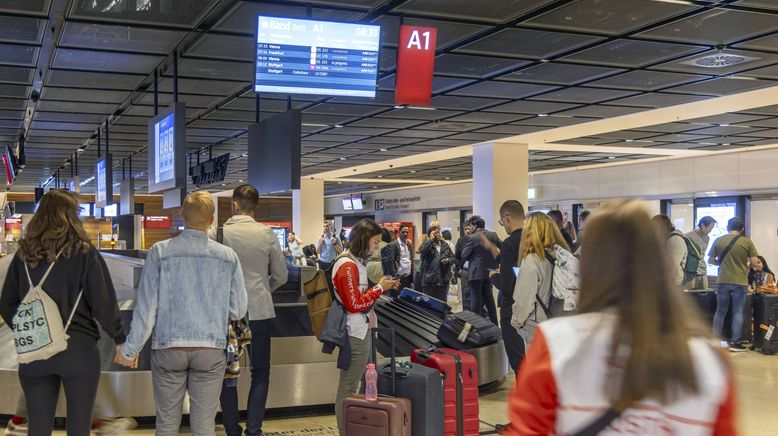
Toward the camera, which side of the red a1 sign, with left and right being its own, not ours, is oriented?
front

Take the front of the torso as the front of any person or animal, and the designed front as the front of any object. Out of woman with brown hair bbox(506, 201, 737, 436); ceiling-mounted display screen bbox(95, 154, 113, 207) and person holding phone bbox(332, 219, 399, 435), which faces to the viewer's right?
the person holding phone

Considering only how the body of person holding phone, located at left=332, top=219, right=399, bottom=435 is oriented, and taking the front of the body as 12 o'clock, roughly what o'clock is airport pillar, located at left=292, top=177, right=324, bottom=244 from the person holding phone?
The airport pillar is roughly at 9 o'clock from the person holding phone.

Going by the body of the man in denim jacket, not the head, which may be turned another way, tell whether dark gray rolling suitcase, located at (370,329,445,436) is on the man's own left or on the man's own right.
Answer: on the man's own right

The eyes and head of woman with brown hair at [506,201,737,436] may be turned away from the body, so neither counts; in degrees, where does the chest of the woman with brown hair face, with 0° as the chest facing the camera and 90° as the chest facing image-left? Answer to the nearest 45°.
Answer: approximately 180°

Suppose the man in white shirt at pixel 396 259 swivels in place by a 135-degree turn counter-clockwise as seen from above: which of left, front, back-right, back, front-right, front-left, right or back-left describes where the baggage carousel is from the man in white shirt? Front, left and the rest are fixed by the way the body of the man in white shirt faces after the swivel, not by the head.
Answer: back

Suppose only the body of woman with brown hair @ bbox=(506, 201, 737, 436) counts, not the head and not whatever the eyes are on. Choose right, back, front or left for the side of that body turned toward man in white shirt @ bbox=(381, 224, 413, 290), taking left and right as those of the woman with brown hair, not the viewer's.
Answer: front

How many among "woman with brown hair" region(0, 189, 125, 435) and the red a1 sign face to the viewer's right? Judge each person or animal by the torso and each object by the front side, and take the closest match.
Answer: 0

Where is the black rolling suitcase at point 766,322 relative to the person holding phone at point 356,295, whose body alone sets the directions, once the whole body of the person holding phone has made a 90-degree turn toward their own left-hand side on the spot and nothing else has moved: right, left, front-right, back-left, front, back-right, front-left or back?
front-right

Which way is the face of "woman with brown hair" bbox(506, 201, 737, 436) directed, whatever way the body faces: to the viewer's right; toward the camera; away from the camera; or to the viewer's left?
away from the camera

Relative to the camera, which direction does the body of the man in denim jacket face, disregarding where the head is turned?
away from the camera

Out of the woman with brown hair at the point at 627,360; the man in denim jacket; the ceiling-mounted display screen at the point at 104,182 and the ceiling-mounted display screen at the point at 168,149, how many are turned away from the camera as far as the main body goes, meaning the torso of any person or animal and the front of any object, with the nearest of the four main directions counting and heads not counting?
2

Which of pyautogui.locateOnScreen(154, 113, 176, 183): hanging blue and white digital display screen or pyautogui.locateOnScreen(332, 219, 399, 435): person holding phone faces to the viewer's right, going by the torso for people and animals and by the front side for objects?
the person holding phone

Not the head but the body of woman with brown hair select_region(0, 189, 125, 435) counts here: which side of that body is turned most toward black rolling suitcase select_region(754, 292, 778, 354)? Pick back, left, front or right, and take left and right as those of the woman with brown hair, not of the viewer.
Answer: right

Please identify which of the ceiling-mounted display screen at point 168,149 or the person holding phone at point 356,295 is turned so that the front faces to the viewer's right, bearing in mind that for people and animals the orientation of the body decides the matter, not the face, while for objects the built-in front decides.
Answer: the person holding phone

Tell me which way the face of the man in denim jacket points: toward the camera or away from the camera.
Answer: away from the camera
